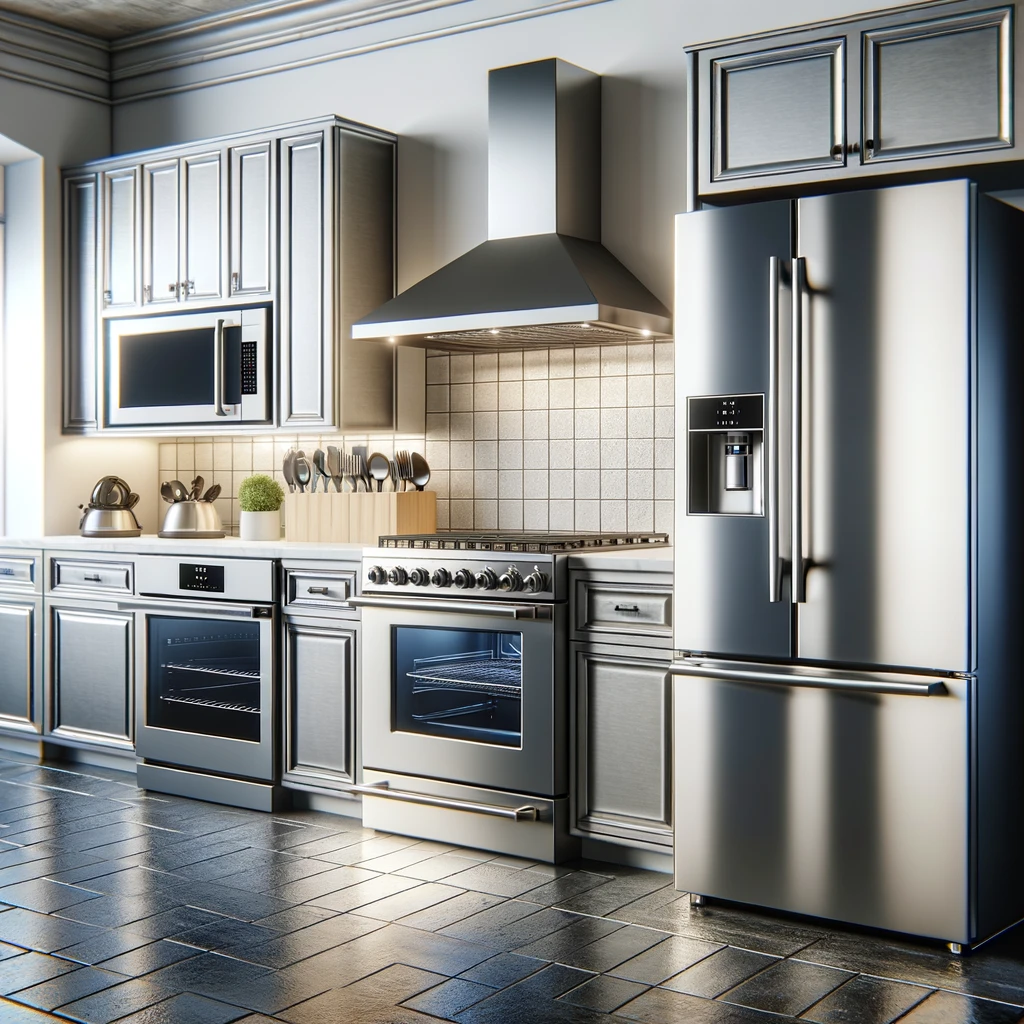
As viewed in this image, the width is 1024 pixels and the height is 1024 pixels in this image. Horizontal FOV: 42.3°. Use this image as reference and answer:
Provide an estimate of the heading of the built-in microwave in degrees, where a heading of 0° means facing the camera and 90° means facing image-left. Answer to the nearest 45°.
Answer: approximately 45°

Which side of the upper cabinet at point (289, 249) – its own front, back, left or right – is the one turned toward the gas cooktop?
left

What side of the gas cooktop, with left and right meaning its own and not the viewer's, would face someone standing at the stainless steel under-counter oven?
right

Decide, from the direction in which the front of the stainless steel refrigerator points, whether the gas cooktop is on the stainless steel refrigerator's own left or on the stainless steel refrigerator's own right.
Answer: on the stainless steel refrigerator's own right

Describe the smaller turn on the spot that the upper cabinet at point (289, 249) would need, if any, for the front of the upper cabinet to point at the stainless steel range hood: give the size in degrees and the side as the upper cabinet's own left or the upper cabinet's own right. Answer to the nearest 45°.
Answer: approximately 90° to the upper cabinet's own left

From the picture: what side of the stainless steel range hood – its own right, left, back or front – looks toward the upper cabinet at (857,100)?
left

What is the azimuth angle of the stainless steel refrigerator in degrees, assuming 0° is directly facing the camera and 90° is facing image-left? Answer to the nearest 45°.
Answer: approximately 45°

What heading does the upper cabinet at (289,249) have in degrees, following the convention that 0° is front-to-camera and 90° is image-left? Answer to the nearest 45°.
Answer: approximately 45°
